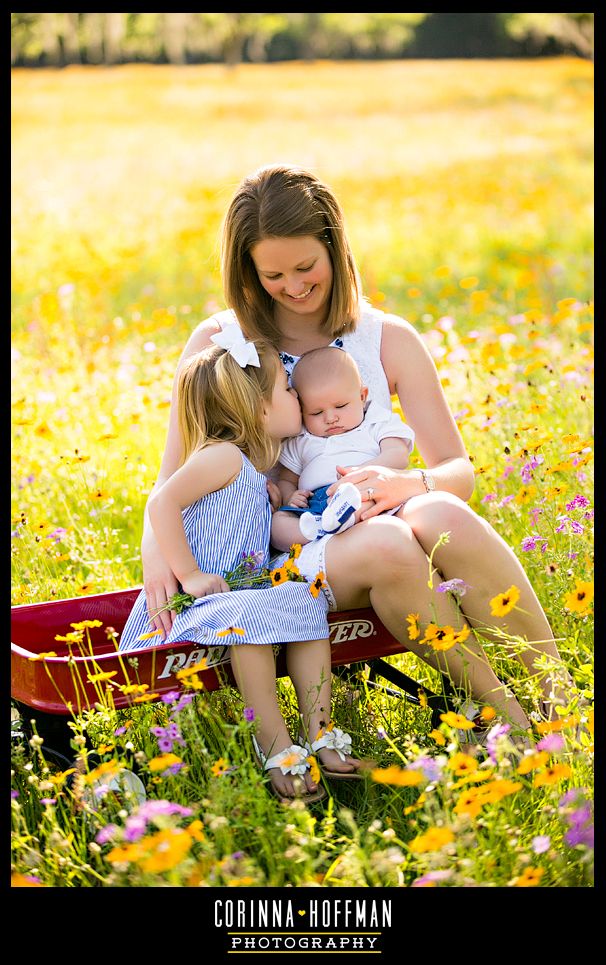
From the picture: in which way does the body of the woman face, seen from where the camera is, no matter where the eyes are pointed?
toward the camera

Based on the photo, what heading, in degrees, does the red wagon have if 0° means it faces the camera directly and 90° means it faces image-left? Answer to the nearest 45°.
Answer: approximately 225°

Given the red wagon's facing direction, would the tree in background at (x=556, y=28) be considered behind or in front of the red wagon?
in front

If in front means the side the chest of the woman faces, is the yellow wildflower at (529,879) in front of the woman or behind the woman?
in front

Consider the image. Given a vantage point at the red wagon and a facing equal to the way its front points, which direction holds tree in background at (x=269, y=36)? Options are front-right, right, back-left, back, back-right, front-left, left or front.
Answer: front-left

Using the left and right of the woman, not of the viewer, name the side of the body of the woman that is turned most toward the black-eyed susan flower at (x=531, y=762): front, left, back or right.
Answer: front

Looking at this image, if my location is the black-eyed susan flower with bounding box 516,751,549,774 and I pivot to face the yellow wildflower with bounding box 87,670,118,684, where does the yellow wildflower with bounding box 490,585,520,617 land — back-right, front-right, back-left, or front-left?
front-right

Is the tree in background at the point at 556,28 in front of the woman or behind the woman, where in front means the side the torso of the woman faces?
behind

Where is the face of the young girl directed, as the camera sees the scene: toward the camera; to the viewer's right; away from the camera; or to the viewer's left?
to the viewer's right

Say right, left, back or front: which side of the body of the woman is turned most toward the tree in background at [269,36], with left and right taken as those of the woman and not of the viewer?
back

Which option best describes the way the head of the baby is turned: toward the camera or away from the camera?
toward the camera

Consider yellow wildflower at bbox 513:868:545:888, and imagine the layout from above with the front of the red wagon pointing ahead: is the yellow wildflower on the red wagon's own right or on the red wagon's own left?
on the red wagon's own right
